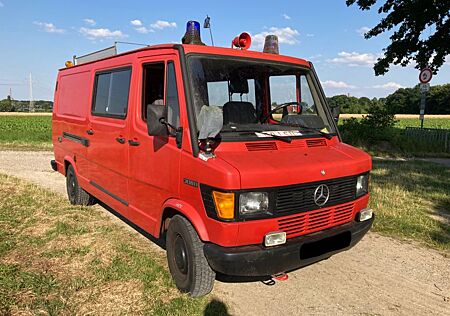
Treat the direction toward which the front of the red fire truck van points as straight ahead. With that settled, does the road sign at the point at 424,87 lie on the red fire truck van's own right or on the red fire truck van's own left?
on the red fire truck van's own left

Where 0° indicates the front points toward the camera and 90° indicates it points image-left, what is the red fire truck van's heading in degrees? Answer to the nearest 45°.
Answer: approximately 315°

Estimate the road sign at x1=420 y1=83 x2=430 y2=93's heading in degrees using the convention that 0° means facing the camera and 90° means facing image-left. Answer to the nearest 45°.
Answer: approximately 0°

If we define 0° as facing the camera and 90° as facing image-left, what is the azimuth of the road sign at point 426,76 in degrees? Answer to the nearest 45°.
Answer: approximately 0°
